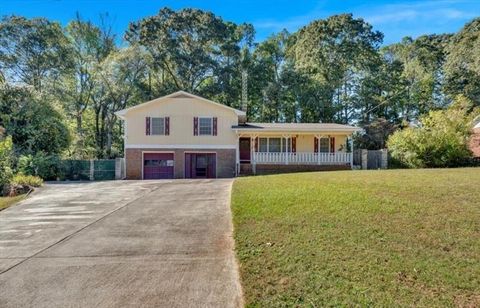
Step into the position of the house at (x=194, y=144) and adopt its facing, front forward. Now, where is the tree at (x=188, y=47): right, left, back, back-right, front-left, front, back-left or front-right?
back

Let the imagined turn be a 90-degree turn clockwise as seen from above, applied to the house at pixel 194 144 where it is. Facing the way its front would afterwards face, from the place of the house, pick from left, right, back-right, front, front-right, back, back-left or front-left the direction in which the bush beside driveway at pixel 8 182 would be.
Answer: front-left

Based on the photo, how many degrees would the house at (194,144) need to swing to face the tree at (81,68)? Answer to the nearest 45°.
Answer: approximately 135° to its right

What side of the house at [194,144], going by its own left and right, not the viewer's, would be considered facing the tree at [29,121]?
right

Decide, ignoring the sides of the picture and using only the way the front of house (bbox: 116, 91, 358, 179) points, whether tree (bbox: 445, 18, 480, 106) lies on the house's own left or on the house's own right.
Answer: on the house's own left

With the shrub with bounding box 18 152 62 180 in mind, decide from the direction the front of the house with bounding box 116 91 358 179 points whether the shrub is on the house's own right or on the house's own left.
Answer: on the house's own right

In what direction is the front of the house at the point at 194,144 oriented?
toward the camera

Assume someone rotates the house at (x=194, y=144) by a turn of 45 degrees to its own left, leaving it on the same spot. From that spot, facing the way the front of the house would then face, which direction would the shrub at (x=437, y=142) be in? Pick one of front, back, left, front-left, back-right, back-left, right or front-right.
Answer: front-left

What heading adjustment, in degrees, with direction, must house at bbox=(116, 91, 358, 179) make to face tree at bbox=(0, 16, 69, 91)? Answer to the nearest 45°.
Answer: approximately 135° to its right

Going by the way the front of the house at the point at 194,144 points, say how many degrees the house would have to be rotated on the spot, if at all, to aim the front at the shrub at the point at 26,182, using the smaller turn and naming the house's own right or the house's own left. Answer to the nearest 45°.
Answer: approximately 45° to the house's own right

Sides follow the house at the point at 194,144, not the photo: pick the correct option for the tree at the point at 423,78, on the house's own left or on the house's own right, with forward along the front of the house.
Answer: on the house's own left

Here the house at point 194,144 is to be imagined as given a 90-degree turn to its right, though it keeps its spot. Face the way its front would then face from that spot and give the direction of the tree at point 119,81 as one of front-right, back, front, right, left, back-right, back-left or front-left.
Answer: front-right

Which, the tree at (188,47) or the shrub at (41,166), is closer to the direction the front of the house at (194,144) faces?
the shrub

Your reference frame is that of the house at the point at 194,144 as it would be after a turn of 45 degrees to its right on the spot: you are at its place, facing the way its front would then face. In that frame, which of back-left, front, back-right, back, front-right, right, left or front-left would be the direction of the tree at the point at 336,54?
back
